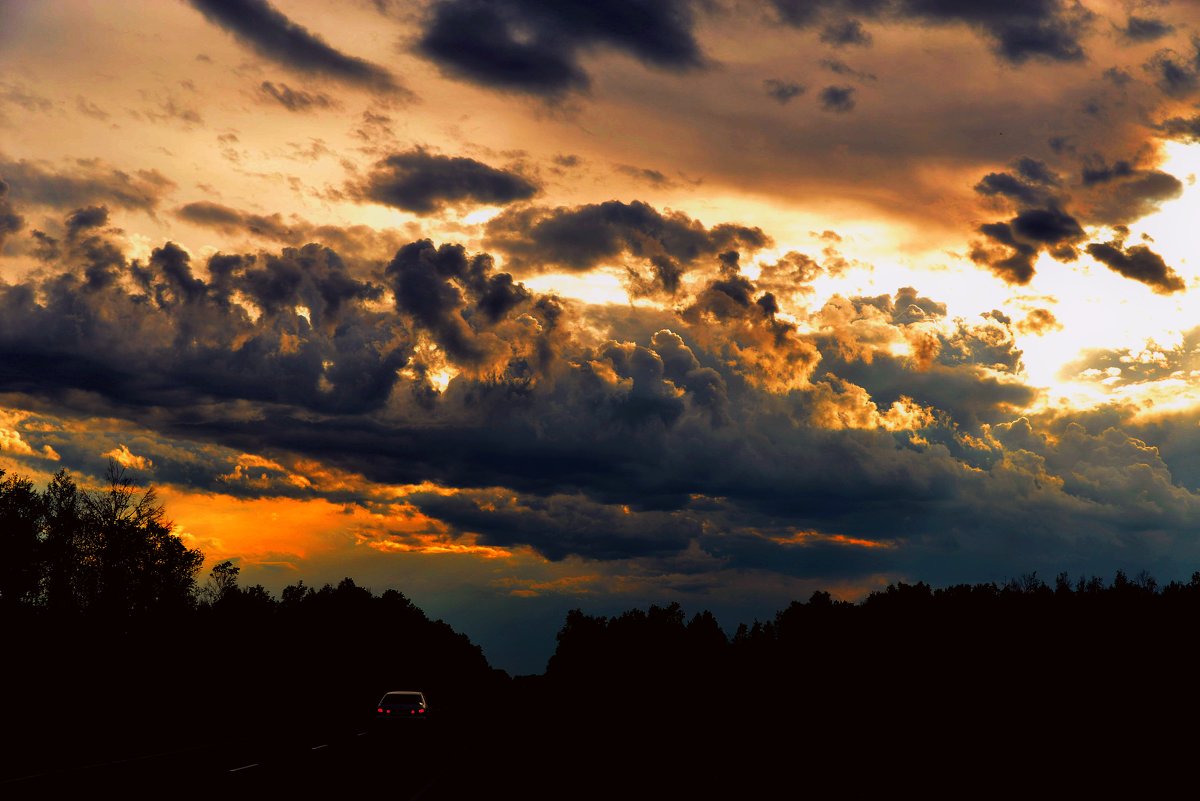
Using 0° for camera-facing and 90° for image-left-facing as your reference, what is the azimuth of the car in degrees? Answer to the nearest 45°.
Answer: approximately 180°
